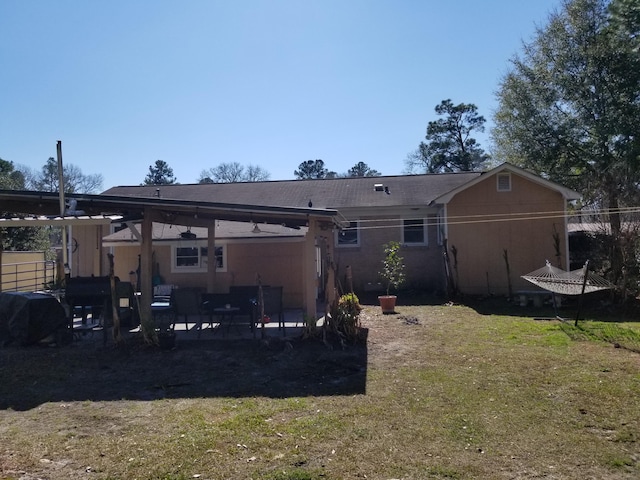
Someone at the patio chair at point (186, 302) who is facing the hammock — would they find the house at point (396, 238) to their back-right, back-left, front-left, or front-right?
front-left

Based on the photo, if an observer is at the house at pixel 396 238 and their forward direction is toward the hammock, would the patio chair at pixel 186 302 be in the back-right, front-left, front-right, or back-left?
front-right

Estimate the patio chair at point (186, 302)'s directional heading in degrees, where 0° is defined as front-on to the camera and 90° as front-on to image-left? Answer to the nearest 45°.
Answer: approximately 180°

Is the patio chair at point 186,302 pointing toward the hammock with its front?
no

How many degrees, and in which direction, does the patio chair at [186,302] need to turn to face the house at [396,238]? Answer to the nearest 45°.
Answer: approximately 45° to its right
